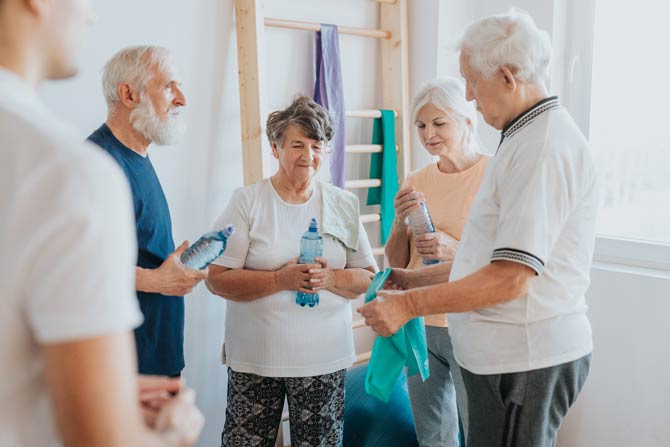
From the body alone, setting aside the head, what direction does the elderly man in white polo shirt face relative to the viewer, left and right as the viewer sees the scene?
facing to the left of the viewer

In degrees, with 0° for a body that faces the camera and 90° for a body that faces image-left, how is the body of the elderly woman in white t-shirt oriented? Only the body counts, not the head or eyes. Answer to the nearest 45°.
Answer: approximately 0°

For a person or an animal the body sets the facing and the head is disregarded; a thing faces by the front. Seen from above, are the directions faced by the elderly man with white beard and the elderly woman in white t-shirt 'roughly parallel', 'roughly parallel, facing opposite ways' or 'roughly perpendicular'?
roughly perpendicular

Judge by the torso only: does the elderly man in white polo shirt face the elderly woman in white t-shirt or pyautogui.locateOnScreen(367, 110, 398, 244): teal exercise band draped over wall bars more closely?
the elderly woman in white t-shirt

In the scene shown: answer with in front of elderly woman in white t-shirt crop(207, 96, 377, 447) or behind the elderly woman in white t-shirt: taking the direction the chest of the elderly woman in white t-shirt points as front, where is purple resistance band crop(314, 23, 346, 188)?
behind

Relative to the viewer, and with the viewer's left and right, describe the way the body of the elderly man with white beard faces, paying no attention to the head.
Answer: facing to the right of the viewer

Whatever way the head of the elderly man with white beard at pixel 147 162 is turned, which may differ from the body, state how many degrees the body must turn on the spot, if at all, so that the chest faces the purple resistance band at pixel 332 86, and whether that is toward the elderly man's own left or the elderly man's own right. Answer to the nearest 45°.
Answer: approximately 45° to the elderly man's own left

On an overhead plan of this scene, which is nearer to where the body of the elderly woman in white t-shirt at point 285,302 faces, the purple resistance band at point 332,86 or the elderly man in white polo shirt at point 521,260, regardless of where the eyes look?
the elderly man in white polo shirt

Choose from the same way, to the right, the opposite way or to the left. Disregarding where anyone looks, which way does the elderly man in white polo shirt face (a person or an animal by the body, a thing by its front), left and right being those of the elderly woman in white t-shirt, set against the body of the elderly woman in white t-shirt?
to the right
